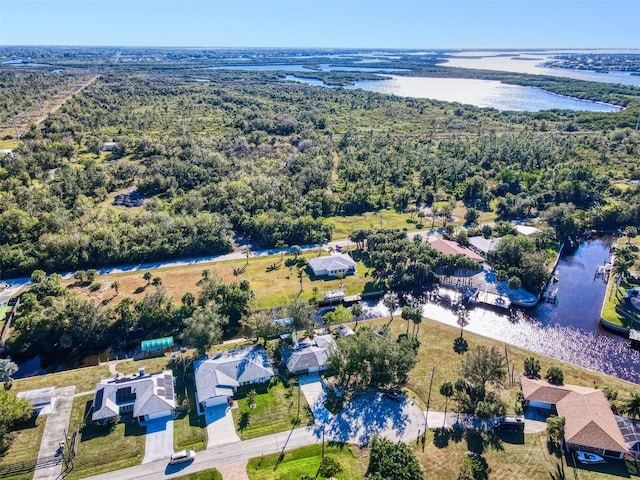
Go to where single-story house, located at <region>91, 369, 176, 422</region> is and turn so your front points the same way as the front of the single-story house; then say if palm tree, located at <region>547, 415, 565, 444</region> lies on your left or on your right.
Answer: on your left

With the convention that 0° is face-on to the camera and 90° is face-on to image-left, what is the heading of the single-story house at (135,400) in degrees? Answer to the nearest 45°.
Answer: approximately 0°

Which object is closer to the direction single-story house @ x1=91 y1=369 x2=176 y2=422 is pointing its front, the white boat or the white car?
the white car

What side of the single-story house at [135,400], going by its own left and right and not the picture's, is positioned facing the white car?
front

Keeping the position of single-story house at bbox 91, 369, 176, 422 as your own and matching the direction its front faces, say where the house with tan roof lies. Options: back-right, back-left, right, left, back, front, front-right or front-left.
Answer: front-left
